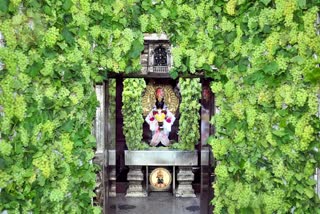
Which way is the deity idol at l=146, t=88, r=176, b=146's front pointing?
toward the camera
